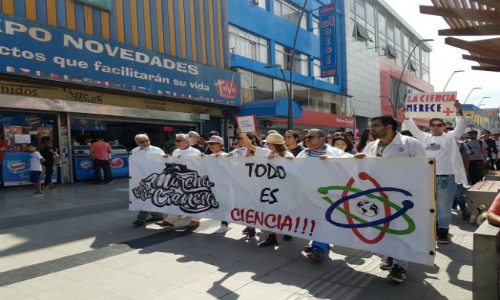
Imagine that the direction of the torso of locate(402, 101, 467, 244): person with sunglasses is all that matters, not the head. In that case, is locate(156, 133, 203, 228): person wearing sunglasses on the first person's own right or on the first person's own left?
on the first person's own right

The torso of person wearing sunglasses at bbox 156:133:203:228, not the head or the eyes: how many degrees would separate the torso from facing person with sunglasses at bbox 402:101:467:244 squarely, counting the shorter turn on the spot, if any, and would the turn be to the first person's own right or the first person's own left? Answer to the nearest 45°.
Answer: approximately 90° to the first person's own left

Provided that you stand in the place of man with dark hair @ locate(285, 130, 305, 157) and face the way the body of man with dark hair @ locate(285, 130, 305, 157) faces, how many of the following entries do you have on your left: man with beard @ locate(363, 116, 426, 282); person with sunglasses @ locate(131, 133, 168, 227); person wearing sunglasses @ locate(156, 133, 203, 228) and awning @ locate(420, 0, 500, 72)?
2

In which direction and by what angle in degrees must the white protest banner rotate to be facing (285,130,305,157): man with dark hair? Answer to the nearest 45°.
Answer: approximately 135° to its right
